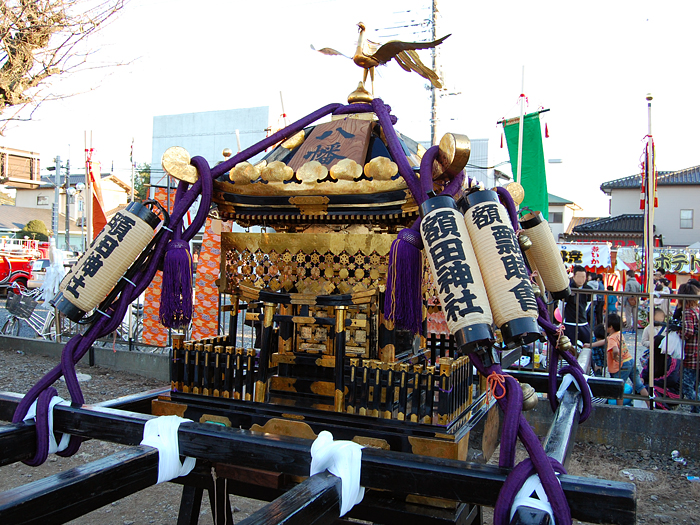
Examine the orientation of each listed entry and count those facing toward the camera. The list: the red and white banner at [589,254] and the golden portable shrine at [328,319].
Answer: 2

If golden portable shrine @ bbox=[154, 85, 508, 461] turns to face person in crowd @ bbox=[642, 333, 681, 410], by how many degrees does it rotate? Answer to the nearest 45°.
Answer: approximately 135° to its left

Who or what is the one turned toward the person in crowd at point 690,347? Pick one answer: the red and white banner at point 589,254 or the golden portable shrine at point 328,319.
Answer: the red and white banner

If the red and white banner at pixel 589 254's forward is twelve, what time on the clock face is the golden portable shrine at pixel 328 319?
The golden portable shrine is roughly at 12 o'clock from the red and white banner.

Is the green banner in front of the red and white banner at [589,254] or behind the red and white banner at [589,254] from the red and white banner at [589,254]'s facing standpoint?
in front

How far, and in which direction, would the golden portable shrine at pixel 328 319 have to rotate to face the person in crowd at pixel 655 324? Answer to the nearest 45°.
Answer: approximately 135° to its left

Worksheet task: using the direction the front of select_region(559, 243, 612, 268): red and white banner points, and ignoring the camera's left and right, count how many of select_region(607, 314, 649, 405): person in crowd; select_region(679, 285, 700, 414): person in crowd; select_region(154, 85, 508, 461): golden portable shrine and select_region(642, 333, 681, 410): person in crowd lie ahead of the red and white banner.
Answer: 4

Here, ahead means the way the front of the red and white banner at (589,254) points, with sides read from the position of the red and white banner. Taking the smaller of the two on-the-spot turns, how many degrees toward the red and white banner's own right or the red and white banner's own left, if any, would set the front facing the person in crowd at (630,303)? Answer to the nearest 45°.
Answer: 0° — it already faces them

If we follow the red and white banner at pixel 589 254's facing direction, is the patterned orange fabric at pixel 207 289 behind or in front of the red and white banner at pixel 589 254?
in front

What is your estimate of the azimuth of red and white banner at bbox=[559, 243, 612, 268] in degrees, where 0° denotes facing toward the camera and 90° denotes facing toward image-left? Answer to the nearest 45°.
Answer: approximately 0°
